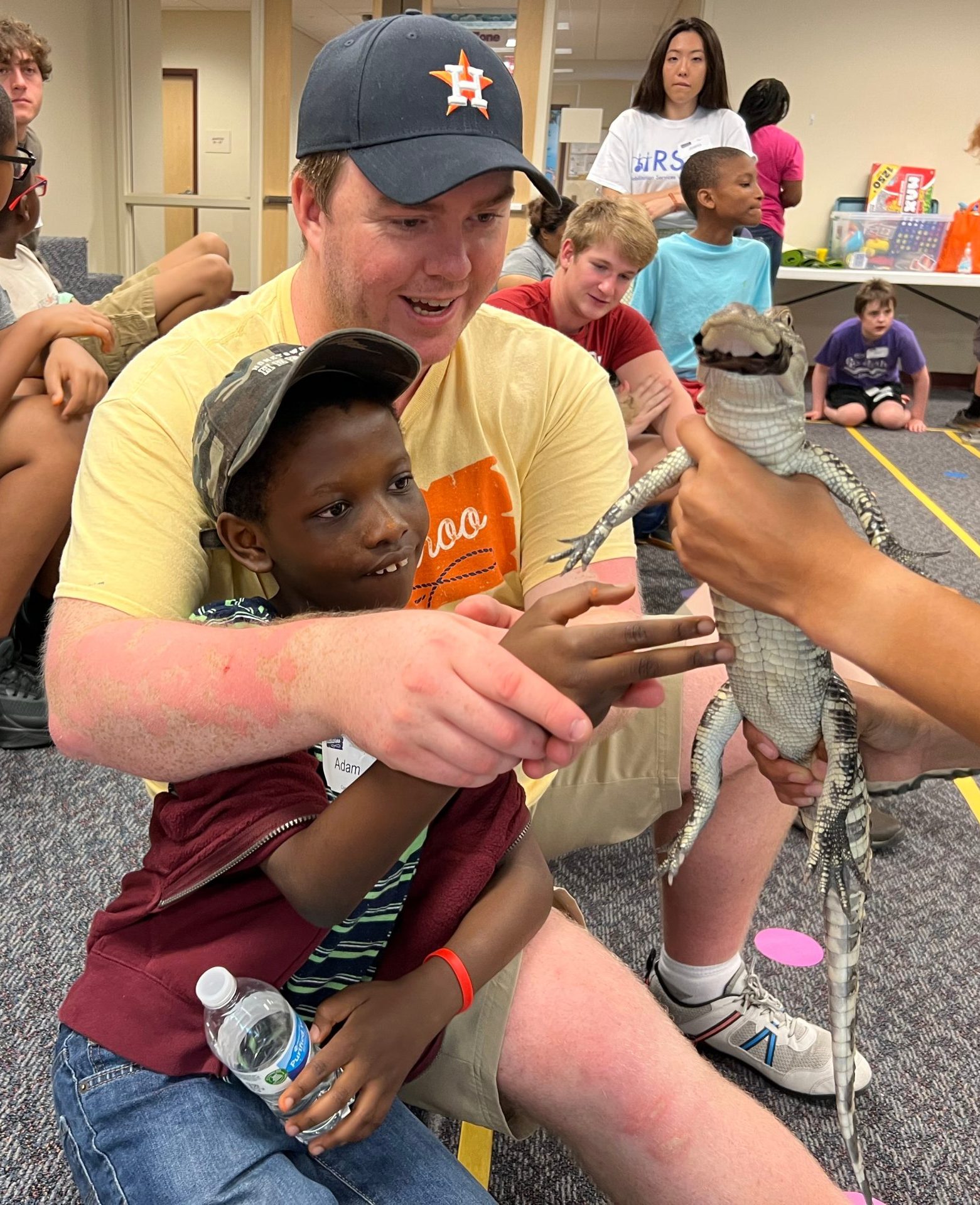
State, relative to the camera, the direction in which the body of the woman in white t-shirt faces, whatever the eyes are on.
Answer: toward the camera

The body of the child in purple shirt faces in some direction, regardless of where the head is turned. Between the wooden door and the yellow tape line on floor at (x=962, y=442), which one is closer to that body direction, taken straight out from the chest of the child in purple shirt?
the yellow tape line on floor

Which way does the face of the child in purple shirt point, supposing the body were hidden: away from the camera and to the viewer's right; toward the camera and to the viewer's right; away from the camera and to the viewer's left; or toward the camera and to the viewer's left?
toward the camera and to the viewer's right

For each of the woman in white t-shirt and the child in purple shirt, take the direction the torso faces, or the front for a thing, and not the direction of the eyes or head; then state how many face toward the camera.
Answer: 2

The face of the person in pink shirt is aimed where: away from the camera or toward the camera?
away from the camera

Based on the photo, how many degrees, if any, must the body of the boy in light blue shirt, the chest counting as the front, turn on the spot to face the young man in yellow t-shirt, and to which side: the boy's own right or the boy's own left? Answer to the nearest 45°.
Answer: approximately 45° to the boy's own right

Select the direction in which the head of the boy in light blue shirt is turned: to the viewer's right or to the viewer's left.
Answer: to the viewer's right

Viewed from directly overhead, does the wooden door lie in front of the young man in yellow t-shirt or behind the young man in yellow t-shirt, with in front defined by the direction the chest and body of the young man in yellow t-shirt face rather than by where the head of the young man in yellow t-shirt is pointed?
behind

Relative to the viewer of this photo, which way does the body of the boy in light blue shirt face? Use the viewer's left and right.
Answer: facing the viewer and to the right of the viewer

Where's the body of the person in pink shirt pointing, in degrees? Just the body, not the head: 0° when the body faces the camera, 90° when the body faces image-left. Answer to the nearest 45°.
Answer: approximately 225°

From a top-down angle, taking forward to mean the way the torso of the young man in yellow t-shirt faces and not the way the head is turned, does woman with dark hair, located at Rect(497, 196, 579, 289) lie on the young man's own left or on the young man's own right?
on the young man's own left

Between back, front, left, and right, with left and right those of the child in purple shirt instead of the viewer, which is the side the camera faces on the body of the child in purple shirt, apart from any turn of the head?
front
